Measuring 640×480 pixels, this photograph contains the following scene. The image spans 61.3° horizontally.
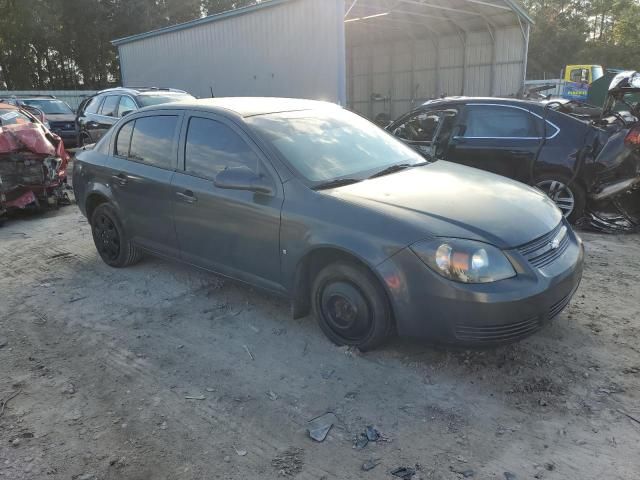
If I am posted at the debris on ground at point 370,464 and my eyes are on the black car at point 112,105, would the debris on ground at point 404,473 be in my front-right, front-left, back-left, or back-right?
back-right

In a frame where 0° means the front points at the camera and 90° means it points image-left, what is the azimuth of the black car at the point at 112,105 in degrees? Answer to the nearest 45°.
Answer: approximately 315°

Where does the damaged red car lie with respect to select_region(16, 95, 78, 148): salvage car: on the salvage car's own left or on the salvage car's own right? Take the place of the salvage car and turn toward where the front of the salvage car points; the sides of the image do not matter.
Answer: on the salvage car's own right

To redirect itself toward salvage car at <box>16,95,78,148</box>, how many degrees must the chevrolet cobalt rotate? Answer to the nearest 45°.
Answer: approximately 180°

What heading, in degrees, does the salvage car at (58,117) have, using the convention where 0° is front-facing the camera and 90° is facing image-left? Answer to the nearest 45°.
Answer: approximately 315°

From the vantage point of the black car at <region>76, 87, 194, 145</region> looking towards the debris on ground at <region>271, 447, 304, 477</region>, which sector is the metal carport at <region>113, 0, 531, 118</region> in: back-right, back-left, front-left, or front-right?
back-left

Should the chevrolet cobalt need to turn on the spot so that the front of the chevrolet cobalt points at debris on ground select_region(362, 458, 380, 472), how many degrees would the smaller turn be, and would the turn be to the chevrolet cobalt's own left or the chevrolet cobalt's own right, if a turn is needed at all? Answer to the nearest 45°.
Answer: approximately 45° to the chevrolet cobalt's own right

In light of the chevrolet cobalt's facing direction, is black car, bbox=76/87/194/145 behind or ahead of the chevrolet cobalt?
behind

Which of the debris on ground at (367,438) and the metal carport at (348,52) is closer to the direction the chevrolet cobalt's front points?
the debris on ground

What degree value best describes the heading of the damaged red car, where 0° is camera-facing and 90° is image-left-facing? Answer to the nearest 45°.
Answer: approximately 315°
